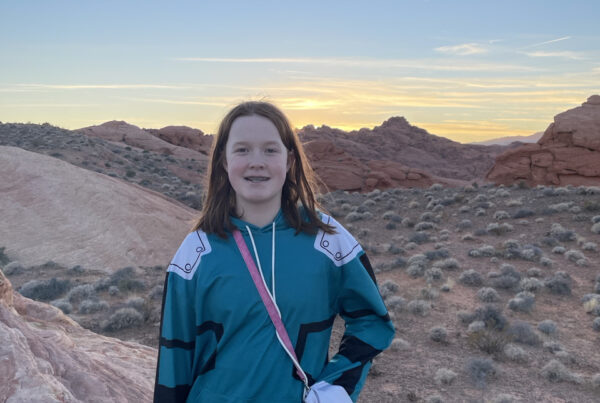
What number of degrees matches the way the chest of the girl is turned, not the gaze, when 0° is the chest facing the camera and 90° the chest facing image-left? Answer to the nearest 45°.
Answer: approximately 0°

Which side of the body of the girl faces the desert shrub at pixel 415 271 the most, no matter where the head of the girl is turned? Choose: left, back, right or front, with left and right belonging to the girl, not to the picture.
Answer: back

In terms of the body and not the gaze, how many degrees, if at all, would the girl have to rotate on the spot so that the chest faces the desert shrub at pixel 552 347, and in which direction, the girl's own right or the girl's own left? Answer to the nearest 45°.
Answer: approximately 135° to the girl's own left

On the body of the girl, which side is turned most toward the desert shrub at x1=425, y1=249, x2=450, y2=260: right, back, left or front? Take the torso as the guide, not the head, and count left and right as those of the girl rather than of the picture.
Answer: back

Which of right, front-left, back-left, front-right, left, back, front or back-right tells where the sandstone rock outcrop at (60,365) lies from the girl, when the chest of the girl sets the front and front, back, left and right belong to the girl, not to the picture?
back-right

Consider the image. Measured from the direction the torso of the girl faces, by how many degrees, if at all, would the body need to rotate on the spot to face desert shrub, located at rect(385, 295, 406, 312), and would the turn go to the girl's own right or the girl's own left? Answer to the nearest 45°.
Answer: approximately 180°

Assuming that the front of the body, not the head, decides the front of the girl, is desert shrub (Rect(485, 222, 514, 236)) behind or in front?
behind

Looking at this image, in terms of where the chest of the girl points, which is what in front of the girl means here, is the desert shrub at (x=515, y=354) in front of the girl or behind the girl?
behind

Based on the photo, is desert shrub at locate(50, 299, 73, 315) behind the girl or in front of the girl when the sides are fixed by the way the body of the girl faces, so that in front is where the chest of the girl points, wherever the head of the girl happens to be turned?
behind

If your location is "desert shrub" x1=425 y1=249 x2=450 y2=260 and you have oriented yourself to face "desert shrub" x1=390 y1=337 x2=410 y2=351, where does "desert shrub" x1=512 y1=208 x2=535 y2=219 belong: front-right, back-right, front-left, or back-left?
back-left

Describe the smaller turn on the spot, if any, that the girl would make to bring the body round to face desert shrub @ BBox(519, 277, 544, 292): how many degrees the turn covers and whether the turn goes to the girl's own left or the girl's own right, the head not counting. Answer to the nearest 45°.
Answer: approximately 135° to the girl's own left

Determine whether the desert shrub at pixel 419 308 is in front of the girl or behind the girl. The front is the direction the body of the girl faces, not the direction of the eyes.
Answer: behind
